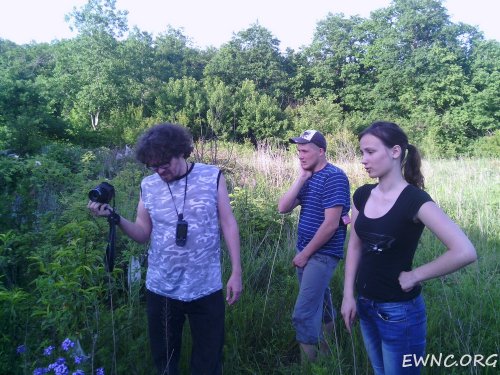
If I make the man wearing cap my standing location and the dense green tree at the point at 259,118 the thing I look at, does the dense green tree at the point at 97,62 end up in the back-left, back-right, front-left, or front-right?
front-left

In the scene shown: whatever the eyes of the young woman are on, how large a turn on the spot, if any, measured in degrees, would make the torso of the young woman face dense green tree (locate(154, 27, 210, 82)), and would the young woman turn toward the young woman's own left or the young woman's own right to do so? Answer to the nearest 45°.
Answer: approximately 90° to the young woman's own right

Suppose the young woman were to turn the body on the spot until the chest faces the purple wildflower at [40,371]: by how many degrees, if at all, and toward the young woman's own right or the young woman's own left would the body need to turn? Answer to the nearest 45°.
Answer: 0° — they already face it

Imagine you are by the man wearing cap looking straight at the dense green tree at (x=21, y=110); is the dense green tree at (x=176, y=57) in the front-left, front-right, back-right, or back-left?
front-right

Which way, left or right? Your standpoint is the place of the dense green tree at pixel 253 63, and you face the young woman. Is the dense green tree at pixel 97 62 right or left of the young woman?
right

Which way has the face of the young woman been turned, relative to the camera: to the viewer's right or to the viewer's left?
to the viewer's left

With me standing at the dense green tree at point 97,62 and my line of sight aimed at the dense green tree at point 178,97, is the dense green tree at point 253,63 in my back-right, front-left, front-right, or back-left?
front-left

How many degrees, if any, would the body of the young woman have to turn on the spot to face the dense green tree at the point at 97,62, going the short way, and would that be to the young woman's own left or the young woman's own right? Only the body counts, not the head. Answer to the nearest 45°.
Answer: approximately 90° to the young woman's own right

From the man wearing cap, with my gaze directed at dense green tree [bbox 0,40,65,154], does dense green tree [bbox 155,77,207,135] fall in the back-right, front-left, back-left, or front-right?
front-right

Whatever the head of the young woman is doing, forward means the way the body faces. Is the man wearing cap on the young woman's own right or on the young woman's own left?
on the young woman's own right

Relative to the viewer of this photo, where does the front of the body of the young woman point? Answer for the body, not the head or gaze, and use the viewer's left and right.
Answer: facing the viewer and to the left of the viewer

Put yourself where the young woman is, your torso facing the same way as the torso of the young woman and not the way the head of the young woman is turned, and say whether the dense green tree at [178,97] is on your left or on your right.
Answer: on your right

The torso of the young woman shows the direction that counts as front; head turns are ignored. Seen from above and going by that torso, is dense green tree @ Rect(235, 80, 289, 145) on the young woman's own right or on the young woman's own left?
on the young woman's own right
